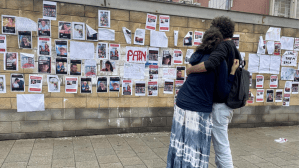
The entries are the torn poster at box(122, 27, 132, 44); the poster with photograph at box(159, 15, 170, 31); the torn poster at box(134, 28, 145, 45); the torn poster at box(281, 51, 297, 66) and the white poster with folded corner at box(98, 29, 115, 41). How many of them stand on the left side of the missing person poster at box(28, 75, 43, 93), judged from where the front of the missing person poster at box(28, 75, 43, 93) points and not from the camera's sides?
5

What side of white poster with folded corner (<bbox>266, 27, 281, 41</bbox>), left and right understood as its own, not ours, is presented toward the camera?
front

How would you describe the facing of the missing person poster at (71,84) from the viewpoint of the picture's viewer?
facing the viewer

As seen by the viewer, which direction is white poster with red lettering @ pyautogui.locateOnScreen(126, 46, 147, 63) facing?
toward the camera

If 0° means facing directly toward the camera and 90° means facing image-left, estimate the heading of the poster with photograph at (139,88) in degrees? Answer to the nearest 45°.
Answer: approximately 0°

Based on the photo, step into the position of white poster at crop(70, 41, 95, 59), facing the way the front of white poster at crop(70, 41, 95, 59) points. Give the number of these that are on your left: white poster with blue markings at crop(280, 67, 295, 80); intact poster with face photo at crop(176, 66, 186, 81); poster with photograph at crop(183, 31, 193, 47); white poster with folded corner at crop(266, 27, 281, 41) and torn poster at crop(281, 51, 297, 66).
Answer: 5

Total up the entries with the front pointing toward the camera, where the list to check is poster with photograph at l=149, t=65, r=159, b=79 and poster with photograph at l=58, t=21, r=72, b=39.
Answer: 2

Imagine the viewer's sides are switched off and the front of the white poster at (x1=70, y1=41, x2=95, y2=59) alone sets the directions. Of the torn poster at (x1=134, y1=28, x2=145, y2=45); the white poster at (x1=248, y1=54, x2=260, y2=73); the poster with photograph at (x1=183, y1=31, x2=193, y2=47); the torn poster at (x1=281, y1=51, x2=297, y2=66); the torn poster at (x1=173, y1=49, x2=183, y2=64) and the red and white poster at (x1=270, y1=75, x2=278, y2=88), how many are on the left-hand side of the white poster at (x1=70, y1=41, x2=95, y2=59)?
6

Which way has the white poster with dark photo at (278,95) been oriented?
toward the camera
